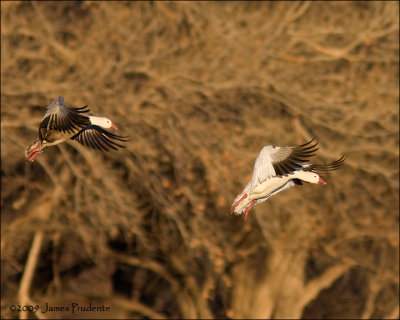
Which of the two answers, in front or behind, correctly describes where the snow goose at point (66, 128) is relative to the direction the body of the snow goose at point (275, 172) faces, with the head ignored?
behind

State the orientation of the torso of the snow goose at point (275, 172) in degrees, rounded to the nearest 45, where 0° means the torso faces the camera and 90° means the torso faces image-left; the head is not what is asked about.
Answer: approximately 270°

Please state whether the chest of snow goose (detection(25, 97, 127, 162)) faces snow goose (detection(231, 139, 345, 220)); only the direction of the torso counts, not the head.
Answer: yes

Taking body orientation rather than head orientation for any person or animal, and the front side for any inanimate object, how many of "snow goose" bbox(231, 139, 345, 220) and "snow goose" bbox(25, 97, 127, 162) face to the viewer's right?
2

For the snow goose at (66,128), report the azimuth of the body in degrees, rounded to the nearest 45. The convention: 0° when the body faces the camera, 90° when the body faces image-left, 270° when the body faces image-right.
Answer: approximately 270°
